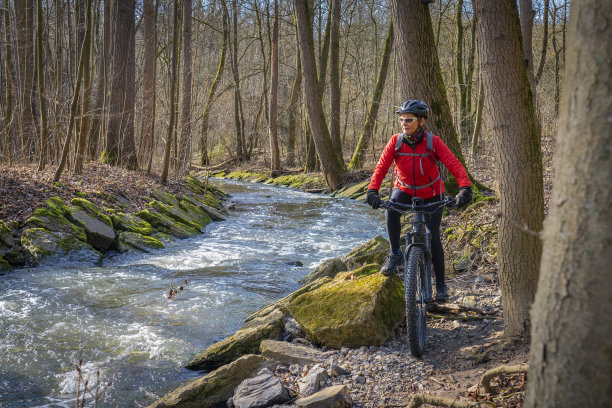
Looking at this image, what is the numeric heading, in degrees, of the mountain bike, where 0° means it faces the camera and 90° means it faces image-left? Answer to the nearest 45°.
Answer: approximately 0°

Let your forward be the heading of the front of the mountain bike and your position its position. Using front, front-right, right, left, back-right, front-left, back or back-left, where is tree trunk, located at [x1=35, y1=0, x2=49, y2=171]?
back-right

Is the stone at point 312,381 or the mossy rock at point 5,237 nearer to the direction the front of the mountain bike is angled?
the stone

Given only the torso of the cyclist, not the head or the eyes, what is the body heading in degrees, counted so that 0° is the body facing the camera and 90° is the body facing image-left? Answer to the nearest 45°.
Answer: approximately 0°

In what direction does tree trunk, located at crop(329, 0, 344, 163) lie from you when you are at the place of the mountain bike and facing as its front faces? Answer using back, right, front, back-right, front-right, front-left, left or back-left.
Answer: back

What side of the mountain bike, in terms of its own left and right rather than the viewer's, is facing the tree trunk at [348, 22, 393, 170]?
back
